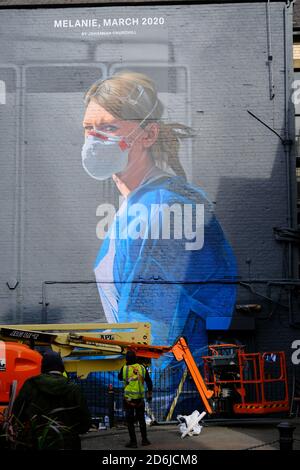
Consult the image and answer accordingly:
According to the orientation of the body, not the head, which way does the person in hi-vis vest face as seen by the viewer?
away from the camera

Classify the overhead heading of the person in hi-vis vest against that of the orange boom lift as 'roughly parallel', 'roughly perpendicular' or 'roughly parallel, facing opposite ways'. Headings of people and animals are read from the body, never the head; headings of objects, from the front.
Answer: roughly perpendicular
